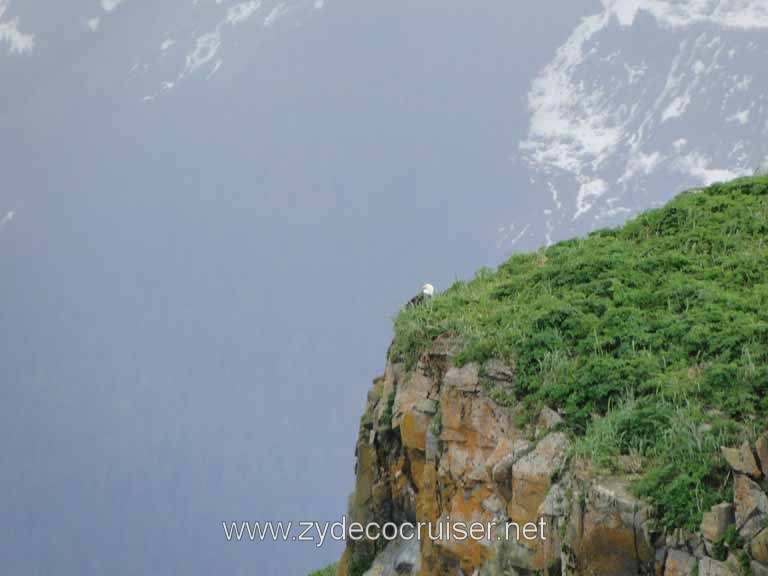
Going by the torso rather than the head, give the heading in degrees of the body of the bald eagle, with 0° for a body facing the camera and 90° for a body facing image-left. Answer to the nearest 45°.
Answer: approximately 270°
